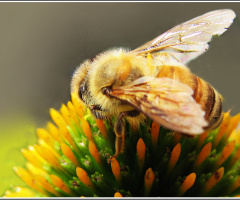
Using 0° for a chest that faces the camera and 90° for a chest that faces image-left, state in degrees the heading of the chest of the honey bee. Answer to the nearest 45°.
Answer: approximately 90°
